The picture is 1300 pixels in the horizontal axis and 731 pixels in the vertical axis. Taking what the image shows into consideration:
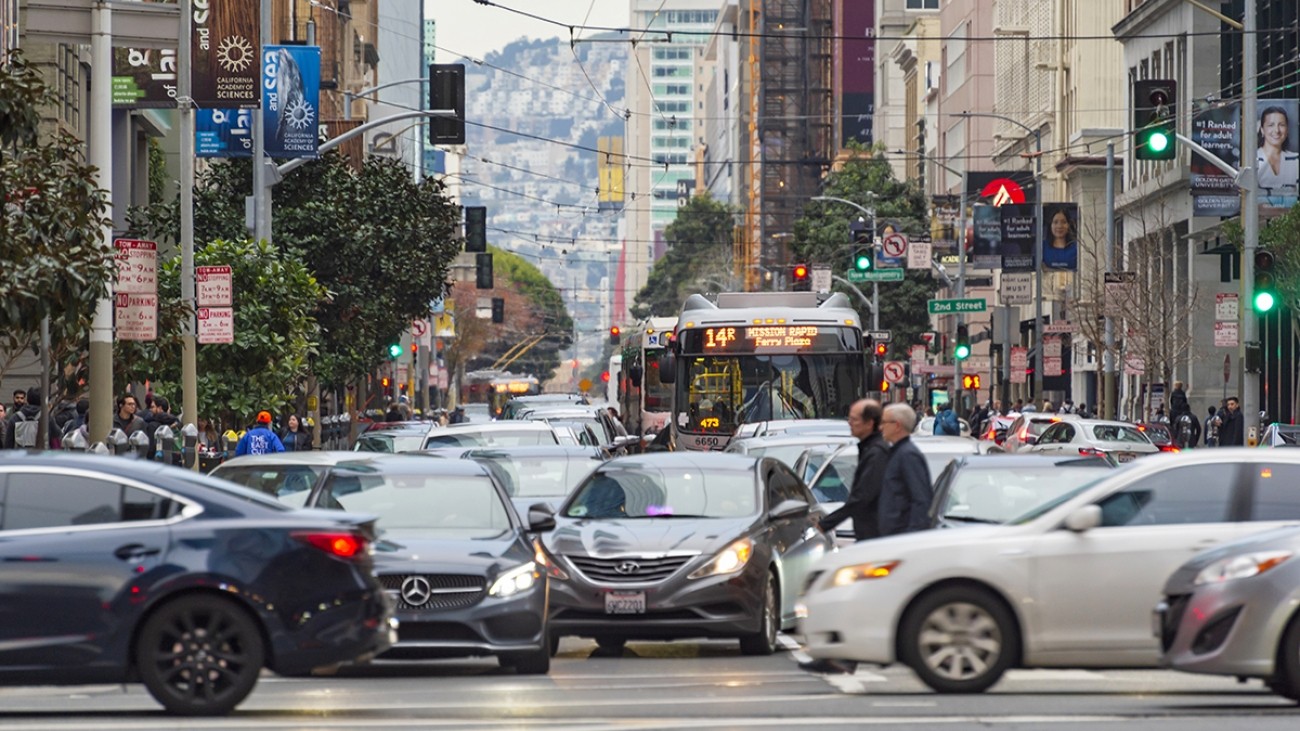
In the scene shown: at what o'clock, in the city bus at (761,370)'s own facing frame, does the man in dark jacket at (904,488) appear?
The man in dark jacket is roughly at 12 o'clock from the city bus.

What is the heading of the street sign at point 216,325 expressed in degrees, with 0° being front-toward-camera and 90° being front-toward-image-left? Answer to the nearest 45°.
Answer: approximately 0°

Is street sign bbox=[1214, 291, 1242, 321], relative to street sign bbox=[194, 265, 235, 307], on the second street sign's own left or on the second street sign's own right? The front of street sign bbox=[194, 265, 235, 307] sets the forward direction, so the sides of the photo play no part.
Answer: on the second street sign's own left

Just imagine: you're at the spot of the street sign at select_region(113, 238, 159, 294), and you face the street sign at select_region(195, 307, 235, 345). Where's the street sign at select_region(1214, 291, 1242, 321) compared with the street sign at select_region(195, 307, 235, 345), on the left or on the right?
right

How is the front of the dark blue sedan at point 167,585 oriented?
to the viewer's left

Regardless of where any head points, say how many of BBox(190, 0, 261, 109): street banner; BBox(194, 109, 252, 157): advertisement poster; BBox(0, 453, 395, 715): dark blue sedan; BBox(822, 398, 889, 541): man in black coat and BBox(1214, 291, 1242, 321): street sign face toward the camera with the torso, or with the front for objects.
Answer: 3

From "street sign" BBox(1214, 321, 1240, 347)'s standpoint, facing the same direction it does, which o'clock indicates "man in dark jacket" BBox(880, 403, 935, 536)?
The man in dark jacket is roughly at 12 o'clock from the street sign.

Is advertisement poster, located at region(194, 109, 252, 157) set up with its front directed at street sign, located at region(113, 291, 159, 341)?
yes

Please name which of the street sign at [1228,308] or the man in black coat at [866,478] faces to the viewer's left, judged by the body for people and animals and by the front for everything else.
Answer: the man in black coat

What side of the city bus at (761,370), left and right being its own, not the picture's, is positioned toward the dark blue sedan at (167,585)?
front

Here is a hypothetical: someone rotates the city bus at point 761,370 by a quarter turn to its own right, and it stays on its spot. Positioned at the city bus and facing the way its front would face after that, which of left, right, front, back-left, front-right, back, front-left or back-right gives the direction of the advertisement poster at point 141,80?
front
